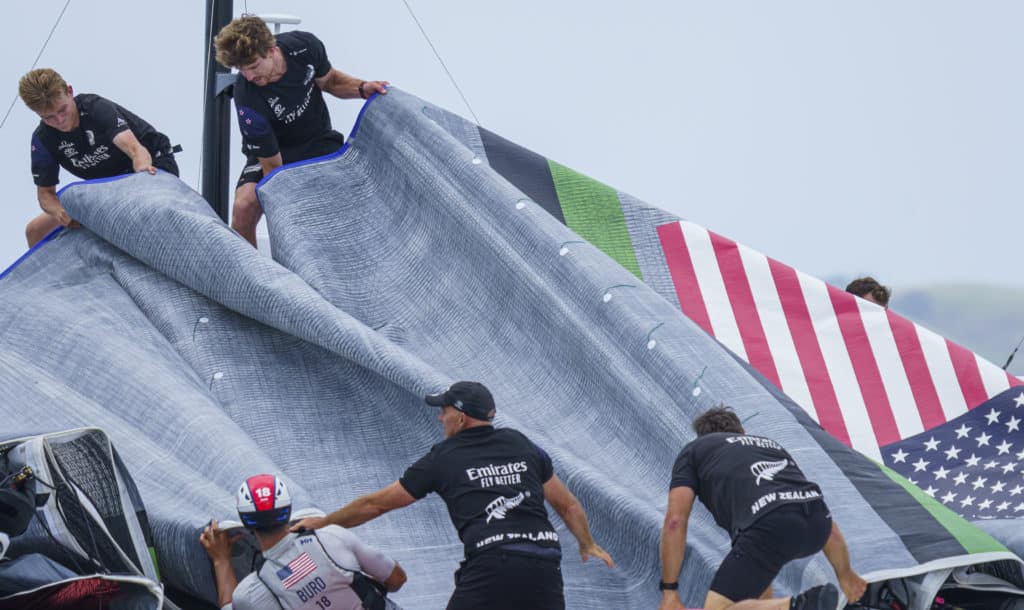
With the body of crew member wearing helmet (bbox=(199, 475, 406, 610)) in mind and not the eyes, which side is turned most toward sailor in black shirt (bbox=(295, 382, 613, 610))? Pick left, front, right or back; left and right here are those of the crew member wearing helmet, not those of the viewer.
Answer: right

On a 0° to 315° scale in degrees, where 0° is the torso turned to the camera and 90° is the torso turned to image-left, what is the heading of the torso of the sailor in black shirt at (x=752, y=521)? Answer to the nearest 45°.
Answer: approximately 135°

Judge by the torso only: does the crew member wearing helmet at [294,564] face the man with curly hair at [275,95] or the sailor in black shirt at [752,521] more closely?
the man with curly hair

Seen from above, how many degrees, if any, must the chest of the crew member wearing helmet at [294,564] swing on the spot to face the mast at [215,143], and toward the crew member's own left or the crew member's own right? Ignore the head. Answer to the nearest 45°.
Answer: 0° — they already face it

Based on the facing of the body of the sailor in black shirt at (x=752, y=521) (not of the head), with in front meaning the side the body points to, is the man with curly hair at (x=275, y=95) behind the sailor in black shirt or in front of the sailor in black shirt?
in front

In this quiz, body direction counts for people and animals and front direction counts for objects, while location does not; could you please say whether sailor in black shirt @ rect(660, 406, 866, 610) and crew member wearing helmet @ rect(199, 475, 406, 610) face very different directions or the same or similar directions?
same or similar directions

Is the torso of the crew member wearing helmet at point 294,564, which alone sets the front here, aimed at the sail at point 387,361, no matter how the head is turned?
yes

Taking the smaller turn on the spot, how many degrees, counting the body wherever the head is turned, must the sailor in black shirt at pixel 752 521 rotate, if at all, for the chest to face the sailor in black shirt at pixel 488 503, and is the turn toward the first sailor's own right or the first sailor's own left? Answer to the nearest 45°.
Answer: approximately 90° to the first sailor's own left

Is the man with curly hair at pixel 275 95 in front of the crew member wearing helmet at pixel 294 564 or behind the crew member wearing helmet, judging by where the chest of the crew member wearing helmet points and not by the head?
in front

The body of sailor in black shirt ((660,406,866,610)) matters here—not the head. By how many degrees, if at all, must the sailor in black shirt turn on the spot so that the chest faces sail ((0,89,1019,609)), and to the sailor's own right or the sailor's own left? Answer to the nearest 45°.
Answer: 0° — they already face it

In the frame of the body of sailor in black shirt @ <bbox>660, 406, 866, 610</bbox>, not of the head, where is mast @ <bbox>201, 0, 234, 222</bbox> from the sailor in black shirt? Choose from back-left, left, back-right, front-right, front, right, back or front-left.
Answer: front

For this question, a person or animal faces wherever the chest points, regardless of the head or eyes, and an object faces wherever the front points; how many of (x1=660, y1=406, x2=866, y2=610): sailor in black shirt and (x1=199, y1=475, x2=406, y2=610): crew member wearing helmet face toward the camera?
0

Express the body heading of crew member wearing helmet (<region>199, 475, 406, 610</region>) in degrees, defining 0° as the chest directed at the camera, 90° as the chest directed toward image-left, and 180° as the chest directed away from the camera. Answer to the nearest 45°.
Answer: approximately 180°
